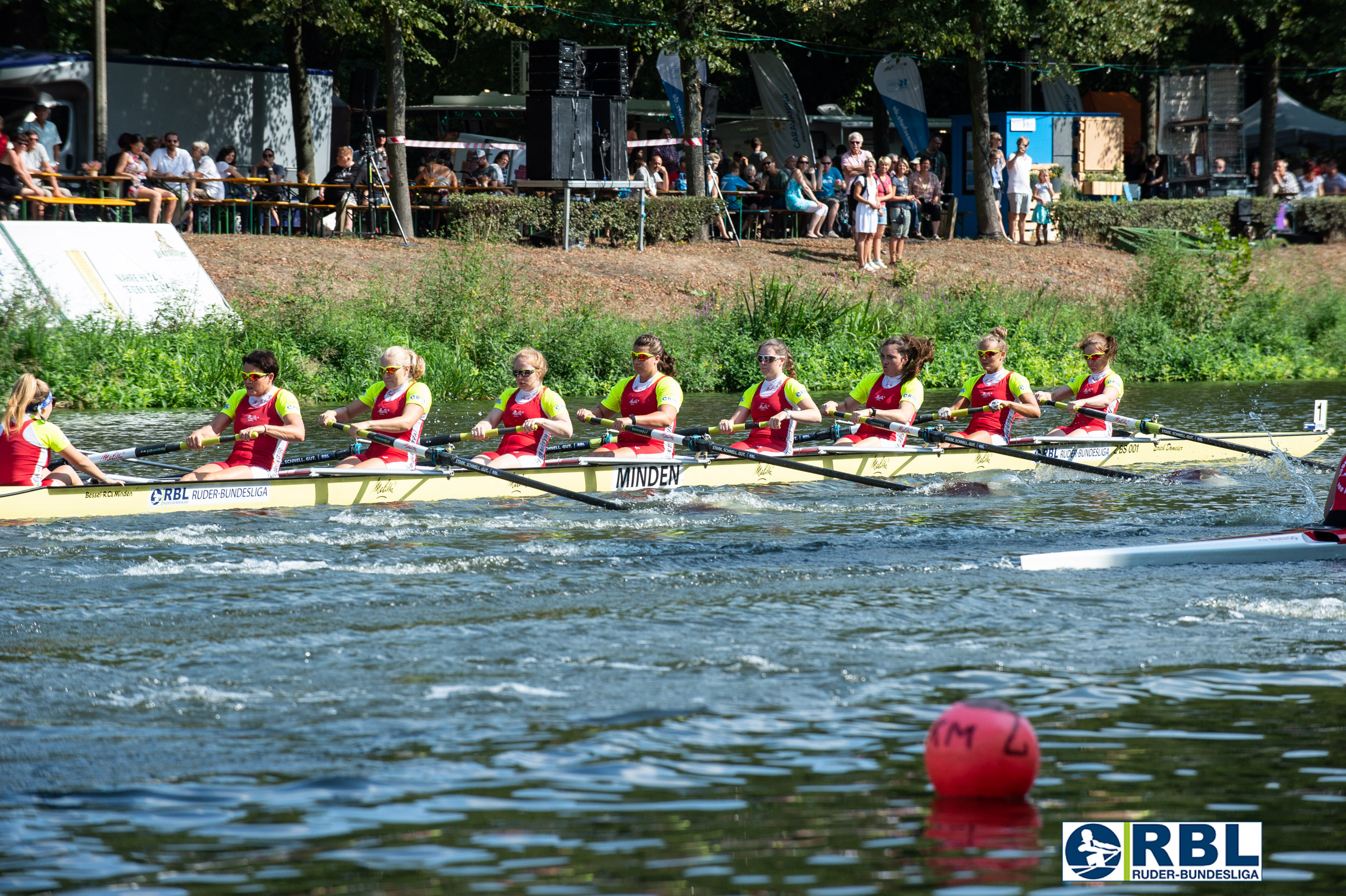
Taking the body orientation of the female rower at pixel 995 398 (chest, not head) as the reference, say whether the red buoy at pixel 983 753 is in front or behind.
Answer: in front

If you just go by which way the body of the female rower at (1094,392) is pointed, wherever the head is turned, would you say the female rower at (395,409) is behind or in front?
in front

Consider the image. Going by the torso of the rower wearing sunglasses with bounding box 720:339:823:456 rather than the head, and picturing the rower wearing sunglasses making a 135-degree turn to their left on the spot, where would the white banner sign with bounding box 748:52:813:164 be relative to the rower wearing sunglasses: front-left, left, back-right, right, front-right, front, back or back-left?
left

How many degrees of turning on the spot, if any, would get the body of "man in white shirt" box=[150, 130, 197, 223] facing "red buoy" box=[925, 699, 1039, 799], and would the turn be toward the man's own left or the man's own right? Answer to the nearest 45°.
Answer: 0° — they already face it

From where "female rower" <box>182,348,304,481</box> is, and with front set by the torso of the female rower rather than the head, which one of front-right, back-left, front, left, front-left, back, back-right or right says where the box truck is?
back-right

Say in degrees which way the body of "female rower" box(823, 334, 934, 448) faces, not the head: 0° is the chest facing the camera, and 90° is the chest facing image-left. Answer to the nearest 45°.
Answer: approximately 45°

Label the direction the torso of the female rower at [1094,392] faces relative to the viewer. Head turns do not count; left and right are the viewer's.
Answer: facing the viewer and to the left of the viewer

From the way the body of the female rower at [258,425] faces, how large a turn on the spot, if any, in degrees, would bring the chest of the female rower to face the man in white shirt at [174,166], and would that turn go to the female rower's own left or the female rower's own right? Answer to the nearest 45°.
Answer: approximately 135° to the female rower's own right

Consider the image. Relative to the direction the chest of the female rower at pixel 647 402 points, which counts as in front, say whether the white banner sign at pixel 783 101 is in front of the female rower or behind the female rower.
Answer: behind

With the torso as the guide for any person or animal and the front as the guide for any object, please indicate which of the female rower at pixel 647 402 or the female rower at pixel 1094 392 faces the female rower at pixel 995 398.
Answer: the female rower at pixel 1094 392

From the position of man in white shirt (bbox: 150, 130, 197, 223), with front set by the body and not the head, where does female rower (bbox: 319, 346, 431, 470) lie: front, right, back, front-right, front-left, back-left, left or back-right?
front

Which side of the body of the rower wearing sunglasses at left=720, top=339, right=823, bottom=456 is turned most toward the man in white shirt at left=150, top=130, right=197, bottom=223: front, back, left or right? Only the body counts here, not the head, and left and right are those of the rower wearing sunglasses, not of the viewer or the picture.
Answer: right

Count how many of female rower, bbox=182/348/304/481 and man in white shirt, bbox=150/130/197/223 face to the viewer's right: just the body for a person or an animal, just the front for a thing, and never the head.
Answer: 0

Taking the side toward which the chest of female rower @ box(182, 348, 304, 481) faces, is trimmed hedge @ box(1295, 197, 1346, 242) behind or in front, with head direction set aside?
behind

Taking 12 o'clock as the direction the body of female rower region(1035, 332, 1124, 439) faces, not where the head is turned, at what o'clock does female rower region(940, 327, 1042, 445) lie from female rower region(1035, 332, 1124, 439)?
female rower region(940, 327, 1042, 445) is roughly at 12 o'clock from female rower region(1035, 332, 1124, 439).

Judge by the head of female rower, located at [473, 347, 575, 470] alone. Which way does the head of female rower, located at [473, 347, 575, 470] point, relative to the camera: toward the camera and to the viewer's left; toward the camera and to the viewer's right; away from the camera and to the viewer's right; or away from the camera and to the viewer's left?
toward the camera and to the viewer's left

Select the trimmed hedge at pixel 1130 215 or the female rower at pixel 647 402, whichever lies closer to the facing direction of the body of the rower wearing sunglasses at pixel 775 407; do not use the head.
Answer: the female rower

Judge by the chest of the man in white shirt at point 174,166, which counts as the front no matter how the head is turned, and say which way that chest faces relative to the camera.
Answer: toward the camera
